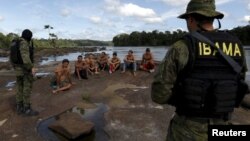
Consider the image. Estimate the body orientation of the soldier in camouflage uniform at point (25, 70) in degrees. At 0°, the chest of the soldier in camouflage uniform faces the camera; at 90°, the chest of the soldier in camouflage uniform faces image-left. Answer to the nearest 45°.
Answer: approximately 270°

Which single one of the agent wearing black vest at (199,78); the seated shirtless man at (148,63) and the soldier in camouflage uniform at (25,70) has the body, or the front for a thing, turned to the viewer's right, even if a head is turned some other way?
the soldier in camouflage uniform

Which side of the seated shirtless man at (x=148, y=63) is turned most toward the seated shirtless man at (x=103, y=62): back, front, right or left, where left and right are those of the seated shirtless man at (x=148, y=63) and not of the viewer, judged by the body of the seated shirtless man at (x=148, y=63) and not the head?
right

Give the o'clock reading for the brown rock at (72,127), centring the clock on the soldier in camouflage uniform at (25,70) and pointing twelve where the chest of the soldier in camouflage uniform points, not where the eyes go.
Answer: The brown rock is roughly at 2 o'clock from the soldier in camouflage uniform.

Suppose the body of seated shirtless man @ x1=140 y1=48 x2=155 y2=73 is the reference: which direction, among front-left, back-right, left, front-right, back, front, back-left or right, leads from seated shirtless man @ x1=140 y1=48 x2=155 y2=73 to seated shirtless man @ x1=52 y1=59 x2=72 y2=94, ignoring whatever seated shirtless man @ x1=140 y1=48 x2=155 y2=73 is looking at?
front-right

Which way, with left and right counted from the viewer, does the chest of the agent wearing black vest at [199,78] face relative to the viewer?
facing away from the viewer and to the left of the viewer

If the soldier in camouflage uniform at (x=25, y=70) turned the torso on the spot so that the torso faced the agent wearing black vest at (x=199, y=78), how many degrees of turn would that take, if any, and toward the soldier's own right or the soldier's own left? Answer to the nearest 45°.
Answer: approximately 90° to the soldier's own right

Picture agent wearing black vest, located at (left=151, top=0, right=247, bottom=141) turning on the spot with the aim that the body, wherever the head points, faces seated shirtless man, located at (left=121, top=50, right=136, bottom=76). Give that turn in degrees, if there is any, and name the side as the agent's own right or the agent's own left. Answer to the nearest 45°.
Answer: approximately 45° to the agent's own right
